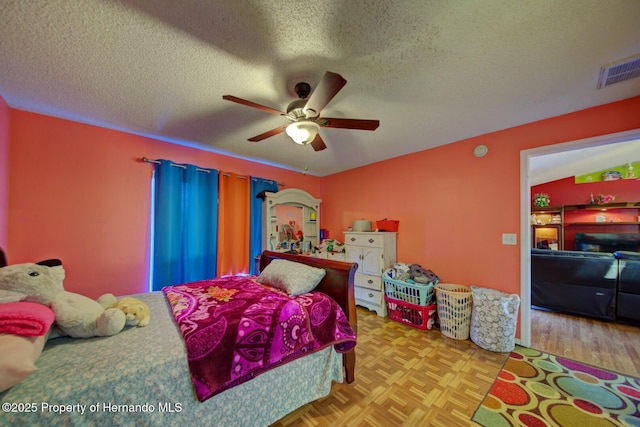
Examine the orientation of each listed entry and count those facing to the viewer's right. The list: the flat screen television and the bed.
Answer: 0

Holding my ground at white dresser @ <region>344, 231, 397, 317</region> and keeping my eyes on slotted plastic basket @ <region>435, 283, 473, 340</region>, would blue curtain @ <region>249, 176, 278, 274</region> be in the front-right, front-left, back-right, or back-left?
back-right

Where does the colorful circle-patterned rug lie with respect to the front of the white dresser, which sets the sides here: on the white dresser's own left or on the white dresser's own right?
on the white dresser's own left

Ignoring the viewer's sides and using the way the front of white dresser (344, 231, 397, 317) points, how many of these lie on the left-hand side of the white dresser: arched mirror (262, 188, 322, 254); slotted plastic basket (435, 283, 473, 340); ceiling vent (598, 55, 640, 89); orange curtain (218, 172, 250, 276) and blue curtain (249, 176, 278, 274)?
2

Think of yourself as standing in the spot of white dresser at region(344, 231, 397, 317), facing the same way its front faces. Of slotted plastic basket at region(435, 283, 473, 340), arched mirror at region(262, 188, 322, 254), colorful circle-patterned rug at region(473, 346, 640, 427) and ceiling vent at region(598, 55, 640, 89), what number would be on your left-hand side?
3

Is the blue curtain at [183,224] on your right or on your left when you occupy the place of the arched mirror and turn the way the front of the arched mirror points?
on your right

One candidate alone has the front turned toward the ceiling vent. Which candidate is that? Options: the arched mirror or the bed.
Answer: the arched mirror

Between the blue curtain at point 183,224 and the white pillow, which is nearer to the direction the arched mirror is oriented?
the white pillow

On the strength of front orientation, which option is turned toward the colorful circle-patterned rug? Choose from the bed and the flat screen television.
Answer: the flat screen television

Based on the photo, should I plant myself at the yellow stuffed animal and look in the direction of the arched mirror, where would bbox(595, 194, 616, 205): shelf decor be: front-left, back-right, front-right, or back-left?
front-right

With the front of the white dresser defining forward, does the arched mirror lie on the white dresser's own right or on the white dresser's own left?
on the white dresser's own right

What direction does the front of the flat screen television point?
toward the camera

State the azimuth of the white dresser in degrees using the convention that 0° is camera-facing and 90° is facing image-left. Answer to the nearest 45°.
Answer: approximately 45°

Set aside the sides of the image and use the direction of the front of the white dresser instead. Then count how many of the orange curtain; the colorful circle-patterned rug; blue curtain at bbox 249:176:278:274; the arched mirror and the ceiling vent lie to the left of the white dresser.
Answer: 2

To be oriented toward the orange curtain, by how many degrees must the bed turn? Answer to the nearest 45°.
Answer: approximately 135° to its right
